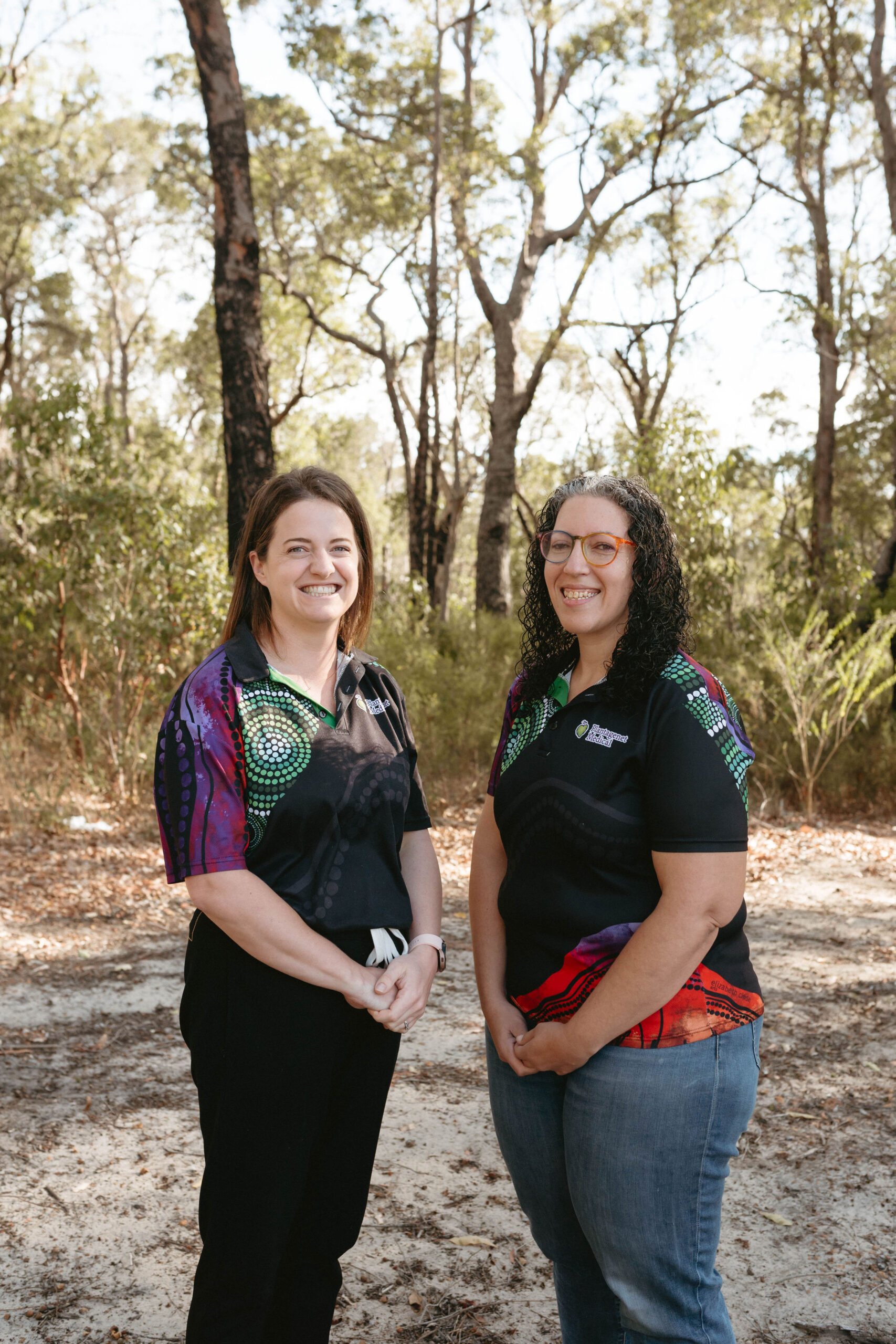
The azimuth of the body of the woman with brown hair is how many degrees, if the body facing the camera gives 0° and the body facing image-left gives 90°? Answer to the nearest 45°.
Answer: approximately 315°

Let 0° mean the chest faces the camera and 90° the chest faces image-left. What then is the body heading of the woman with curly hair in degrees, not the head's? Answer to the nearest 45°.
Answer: approximately 45°

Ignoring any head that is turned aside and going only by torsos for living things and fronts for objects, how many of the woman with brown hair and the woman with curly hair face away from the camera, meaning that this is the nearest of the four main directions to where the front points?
0
